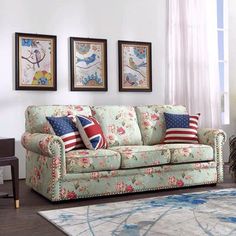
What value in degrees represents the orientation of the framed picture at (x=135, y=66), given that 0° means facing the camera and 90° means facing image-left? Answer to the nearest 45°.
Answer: approximately 315°

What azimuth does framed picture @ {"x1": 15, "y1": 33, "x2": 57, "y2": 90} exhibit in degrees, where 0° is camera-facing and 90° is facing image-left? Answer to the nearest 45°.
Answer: approximately 315°

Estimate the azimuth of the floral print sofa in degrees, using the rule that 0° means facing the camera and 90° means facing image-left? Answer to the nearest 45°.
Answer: approximately 315°

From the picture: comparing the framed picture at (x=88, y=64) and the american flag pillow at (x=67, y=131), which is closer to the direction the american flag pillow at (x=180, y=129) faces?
the american flag pillow

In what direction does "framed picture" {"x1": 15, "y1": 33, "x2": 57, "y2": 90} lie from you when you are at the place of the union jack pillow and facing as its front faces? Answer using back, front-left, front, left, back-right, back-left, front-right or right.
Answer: back

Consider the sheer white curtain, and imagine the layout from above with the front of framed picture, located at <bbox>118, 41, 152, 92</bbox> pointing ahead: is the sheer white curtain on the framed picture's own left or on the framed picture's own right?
on the framed picture's own left

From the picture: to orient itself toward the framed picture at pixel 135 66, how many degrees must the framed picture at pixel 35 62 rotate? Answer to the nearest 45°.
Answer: approximately 45° to its left

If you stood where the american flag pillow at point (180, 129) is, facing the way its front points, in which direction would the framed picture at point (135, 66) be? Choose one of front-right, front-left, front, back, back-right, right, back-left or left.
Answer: back-right

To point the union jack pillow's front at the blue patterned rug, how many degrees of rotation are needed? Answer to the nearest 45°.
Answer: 0° — it already faces it
